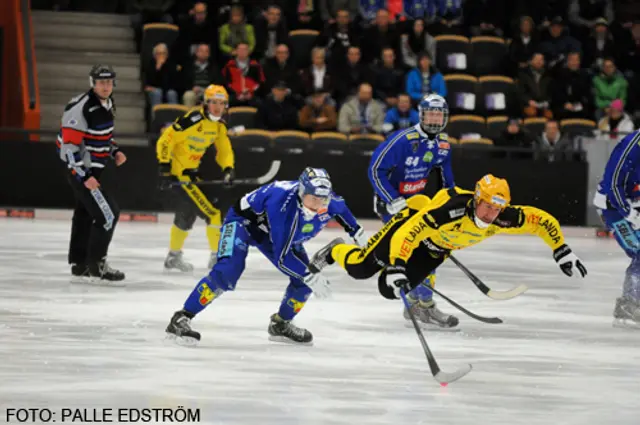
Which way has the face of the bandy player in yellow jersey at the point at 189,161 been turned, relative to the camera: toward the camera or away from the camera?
toward the camera

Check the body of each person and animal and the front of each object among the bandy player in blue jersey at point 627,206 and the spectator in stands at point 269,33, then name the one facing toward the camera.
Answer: the spectator in stands

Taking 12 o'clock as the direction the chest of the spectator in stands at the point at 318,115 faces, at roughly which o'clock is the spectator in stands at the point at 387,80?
the spectator in stands at the point at 387,80 is roughly at 8 o'clock from the spectator in stands at the point at 318,115.

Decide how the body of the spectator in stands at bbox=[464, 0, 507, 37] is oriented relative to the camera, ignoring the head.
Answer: toward the camera

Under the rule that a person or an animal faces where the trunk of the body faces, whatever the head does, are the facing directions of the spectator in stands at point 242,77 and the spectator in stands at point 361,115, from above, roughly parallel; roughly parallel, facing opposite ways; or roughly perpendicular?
roughly parallel

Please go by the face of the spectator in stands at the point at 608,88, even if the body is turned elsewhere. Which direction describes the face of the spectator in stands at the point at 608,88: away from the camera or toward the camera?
toward the camera

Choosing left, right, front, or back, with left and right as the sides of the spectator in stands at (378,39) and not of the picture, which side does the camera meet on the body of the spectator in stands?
front

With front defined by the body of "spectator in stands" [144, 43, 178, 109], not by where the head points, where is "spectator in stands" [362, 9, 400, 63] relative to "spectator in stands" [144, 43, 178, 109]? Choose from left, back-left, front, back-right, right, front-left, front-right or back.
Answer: left

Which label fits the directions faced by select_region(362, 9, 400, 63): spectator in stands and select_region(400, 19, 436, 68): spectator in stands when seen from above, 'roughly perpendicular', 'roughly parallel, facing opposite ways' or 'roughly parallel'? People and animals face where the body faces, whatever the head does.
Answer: roughly parallel

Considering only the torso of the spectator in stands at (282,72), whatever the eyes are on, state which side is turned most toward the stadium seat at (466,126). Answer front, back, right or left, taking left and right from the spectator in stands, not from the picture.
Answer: left

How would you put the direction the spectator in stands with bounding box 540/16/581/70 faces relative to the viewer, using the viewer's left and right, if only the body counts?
facing the viewer

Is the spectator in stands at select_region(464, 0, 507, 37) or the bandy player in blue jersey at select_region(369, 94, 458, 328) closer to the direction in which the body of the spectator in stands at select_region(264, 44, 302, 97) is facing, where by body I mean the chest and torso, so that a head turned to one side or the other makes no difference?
the bandy player in blue jersey

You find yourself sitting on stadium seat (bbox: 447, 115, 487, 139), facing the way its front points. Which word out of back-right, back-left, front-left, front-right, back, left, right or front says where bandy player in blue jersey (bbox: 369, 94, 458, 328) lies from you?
front
